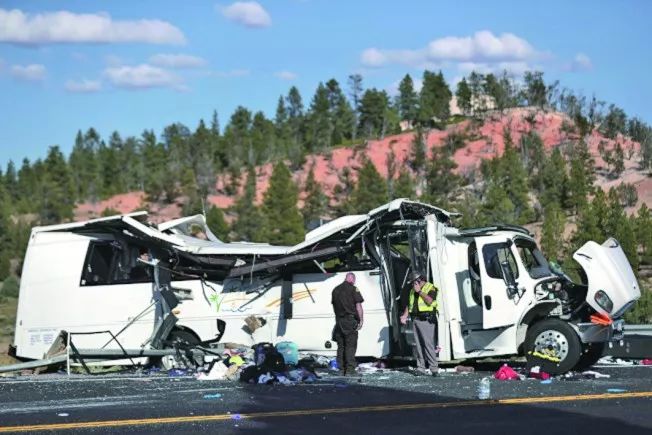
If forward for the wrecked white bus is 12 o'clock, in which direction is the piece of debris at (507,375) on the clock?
The piece of debris is roughly at 1 o'clock from the wrecked white bus.

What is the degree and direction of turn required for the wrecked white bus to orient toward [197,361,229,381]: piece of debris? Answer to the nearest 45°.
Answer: approximately 135° to its right

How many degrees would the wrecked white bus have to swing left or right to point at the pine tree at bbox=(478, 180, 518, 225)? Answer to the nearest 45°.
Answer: approximately 90° to its left

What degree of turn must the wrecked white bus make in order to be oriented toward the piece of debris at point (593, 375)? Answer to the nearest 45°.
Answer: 0° — it already faces it

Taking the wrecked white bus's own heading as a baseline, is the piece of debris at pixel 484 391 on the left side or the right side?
on its right

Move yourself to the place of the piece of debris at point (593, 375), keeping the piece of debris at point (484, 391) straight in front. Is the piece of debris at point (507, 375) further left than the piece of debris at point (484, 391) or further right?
right

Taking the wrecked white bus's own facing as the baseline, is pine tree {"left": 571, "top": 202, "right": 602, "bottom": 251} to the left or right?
on its left

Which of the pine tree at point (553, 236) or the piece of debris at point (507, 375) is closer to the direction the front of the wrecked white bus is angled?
the piece of debris

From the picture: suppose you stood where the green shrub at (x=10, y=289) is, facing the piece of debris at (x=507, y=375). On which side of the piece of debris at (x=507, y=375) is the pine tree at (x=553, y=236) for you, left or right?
left

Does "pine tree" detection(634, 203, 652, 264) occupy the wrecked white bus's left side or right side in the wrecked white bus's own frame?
on its left

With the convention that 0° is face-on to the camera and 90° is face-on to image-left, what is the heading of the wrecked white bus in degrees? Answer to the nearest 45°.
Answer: approximately 270°

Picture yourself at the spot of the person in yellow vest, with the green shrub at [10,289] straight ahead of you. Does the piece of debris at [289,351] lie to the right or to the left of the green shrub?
left
